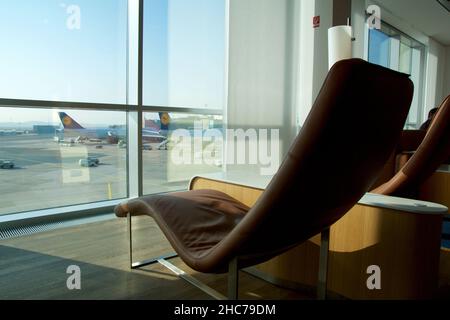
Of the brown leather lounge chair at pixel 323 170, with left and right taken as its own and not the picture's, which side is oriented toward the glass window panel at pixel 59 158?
front

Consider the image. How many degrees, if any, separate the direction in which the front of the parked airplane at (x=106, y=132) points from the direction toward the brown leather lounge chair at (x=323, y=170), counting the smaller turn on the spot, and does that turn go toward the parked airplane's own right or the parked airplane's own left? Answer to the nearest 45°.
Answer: approximately 90° to the parked airplane's own right

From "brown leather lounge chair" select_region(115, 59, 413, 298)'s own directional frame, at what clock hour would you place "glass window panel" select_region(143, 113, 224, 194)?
The glass window panel is roughly at 1 o'clock from the brown leather lounge chair.

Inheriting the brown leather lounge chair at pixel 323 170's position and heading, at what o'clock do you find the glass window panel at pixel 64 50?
The glass window panel is roughly at 12 o'clock from the brown leather lounge chair.

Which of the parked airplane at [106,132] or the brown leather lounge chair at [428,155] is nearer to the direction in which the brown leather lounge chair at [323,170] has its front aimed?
the parked airplane

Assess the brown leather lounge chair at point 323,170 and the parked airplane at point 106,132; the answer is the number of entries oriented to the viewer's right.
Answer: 1

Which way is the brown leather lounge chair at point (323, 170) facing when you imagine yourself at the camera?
facing away from the viewer and to the left of the viewer

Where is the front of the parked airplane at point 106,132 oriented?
to the viewer's right

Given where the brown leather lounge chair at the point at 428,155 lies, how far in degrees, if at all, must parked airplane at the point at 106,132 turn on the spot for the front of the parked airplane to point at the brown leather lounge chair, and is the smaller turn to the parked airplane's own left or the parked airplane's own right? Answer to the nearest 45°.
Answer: approximately 45° to the parked airplane's own right
